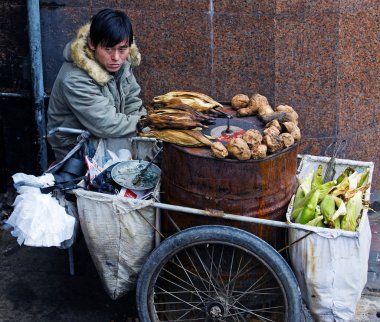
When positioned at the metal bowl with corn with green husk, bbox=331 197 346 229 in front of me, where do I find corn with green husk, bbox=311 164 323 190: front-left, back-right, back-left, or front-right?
front-left

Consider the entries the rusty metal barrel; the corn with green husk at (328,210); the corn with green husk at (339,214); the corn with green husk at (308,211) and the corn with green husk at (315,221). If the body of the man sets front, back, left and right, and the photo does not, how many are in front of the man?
5

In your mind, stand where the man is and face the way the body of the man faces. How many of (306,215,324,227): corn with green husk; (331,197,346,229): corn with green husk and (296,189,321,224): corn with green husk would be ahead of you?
3

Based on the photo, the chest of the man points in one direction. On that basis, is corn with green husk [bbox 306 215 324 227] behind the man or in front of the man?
in front

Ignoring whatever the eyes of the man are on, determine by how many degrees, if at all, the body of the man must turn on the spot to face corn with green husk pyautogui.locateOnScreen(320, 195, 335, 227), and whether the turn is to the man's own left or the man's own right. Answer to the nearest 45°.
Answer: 0° — they already face it

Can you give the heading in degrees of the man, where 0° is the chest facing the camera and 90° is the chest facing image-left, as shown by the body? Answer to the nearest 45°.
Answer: approximately 315°

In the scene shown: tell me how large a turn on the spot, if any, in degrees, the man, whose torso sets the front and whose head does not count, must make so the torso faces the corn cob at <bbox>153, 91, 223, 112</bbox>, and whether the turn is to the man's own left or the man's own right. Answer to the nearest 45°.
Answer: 0° — they already face it

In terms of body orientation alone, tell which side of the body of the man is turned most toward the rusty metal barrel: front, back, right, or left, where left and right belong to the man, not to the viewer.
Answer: front

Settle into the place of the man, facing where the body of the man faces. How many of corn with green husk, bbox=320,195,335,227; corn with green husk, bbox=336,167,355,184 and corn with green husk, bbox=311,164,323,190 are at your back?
0

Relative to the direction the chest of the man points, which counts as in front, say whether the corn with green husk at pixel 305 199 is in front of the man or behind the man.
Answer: in front

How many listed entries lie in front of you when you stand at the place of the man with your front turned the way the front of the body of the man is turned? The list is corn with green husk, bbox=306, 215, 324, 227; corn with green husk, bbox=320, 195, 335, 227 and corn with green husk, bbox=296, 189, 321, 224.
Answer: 3

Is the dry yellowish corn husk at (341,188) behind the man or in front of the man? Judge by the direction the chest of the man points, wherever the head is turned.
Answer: in front
